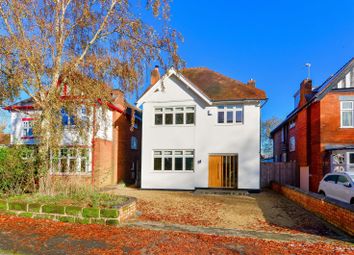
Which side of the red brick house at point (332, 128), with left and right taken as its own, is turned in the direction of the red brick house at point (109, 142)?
right

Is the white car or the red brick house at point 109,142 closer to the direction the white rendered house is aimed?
the white car

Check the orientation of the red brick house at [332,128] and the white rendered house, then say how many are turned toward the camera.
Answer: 2

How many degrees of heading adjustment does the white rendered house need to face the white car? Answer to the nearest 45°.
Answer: approximately 45° to its left

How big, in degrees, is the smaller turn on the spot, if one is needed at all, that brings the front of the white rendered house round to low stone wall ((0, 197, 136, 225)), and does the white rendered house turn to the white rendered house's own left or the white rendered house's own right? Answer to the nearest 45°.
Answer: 0° — it already faces it

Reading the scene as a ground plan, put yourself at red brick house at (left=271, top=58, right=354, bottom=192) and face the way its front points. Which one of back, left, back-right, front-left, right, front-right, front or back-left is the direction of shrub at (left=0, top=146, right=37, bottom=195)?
front-right

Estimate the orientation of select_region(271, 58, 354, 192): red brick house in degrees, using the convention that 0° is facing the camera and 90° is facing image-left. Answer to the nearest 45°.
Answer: approximately 0°

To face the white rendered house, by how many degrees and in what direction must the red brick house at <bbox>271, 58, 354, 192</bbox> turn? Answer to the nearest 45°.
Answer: approximately 90° to its right

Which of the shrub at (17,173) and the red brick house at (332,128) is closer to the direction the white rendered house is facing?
the shrub

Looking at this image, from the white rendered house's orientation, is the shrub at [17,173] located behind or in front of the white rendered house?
in front
